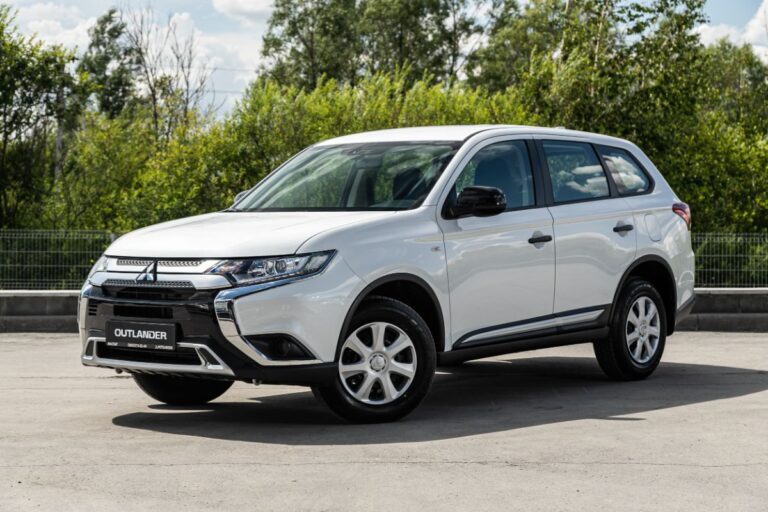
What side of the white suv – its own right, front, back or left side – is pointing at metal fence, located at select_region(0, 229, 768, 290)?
right

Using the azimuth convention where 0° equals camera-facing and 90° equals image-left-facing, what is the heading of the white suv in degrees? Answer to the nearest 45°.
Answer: approximately 45°

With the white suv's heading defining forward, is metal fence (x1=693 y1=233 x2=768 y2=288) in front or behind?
behind

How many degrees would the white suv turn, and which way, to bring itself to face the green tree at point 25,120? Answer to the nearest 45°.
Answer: approximately 90° to its right
